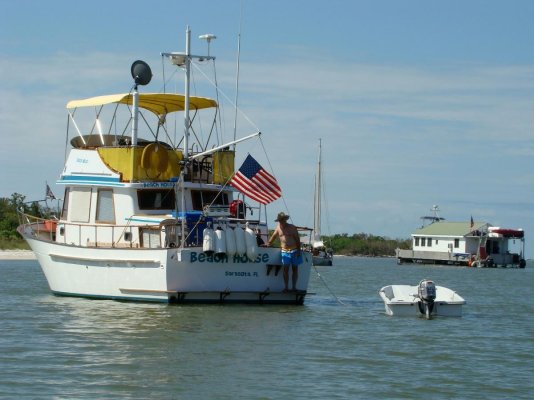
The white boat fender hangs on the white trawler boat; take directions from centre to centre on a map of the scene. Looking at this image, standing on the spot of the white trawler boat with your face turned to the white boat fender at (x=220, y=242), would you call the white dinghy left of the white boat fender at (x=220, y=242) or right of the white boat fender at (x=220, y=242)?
left

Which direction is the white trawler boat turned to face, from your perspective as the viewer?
facing away from the viewer and to the left of the viewer

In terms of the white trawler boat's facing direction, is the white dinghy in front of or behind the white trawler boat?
behind
